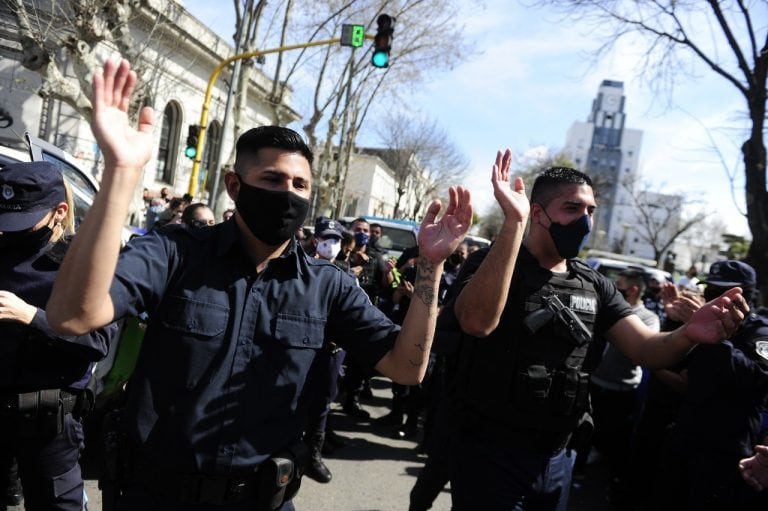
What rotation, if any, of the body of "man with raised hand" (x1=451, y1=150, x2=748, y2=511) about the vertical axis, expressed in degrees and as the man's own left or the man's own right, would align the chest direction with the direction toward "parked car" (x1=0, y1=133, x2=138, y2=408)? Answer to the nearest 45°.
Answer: approximately 135° to the man's own right

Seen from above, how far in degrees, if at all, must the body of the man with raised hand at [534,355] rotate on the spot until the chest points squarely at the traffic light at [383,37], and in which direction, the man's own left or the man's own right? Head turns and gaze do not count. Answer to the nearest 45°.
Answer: approximately 180°

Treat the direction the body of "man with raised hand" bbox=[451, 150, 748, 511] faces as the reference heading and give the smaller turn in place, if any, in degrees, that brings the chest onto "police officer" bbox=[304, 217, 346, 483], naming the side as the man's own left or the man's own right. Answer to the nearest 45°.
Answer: approximately 180°

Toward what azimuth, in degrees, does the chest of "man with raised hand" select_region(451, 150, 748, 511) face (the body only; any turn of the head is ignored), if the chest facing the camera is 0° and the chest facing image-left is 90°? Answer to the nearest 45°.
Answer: approximately 315°
